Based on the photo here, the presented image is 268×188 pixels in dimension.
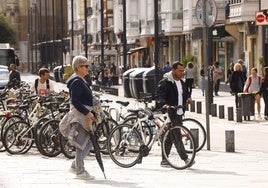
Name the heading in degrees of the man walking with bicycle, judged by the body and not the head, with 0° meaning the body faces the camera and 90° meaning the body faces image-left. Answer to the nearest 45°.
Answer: approximately 315°

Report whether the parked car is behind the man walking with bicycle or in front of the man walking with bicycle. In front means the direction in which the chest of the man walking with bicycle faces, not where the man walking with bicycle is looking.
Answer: behind
